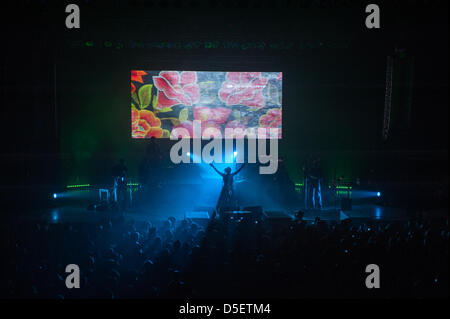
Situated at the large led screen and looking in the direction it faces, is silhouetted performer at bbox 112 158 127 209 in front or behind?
in front

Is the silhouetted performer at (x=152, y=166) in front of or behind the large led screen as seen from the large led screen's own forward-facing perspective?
in front

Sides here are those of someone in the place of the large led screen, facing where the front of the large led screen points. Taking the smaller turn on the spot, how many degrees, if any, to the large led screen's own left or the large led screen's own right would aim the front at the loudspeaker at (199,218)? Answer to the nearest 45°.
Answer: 0° — it already faces it

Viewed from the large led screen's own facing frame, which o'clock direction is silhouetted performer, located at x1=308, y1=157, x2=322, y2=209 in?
The silhouetted performer is roughly at 11 o'clock from the large led screen.

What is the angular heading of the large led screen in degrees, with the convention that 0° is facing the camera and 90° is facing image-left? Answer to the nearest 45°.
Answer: approximately 0°

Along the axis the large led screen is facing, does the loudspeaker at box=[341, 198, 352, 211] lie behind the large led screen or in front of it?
in front

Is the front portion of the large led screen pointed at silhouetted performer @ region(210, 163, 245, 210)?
yes
